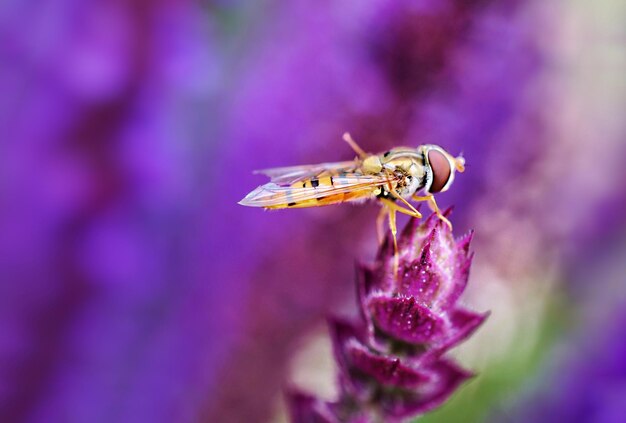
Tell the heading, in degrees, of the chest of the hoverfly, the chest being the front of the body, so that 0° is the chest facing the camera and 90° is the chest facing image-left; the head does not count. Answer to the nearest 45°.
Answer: approximately 270°
